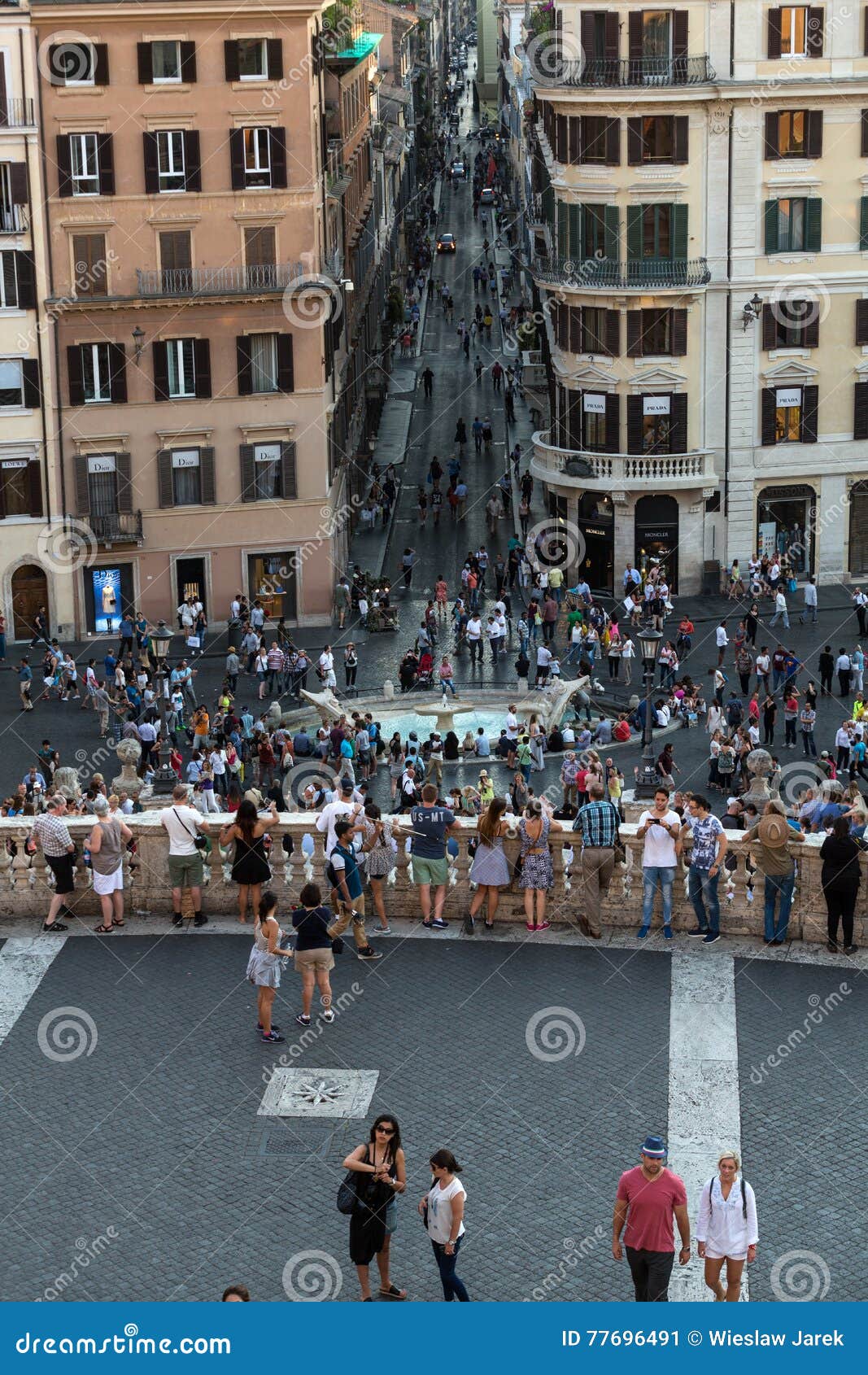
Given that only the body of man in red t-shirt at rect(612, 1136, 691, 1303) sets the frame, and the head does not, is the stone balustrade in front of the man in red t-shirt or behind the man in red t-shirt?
behind

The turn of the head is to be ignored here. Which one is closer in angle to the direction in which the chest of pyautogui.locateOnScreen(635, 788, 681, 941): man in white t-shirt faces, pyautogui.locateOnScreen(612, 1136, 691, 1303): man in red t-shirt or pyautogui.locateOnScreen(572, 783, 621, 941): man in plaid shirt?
the man in red t-shirt

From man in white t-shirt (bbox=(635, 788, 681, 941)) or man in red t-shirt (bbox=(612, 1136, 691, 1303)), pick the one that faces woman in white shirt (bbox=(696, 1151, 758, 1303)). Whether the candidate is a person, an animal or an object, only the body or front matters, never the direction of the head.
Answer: the man in white t-shirt

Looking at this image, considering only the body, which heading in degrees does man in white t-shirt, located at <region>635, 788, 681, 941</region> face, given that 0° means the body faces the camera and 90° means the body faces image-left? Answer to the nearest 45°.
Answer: approximately 0°

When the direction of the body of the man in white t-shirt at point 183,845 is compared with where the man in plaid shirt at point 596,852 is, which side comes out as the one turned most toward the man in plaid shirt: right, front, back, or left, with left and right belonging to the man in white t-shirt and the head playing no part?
right

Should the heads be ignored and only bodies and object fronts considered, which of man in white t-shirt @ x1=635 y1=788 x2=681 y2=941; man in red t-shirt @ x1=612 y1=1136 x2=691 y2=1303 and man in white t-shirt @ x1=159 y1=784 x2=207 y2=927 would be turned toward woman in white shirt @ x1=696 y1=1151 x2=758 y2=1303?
man in white t-shirt @ x1=635 y1=788 x2=681 y2=941

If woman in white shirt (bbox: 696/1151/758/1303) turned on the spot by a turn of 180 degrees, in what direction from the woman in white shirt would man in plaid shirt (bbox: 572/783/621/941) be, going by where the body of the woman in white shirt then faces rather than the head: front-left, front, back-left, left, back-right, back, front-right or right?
front

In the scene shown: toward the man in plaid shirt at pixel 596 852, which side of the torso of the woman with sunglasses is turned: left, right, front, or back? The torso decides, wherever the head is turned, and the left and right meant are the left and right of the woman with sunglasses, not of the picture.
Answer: back

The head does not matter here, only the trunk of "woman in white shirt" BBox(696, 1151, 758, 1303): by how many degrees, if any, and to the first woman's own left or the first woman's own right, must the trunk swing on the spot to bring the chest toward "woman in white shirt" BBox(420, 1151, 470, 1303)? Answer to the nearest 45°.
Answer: approximately 90° to the first woman's own right

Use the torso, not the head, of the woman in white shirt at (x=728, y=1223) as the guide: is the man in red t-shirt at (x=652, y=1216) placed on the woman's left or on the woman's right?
on the woman's right

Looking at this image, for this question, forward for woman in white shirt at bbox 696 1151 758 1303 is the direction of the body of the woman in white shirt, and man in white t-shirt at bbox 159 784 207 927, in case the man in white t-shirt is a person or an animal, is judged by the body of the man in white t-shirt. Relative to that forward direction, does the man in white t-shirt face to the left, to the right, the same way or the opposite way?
the opposite way
